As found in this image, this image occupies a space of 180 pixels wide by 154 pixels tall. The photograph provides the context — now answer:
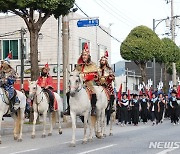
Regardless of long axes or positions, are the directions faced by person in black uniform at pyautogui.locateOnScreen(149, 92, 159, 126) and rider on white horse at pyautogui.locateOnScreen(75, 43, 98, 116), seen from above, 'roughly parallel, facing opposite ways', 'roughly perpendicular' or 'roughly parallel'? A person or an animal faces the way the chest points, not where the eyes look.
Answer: roughly parallel

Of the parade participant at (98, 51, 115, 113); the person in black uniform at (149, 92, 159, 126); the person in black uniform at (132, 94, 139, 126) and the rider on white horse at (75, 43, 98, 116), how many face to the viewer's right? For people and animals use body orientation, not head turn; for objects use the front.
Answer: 0

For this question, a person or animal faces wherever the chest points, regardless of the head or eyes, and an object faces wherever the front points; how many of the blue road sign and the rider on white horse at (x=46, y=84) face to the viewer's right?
0

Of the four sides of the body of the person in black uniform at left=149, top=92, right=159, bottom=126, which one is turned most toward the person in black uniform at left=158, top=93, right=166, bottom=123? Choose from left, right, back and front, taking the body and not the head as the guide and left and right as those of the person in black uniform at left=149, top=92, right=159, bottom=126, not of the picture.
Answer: back

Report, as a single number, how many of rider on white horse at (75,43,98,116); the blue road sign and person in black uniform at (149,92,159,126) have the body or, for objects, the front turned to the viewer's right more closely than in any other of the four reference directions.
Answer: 0

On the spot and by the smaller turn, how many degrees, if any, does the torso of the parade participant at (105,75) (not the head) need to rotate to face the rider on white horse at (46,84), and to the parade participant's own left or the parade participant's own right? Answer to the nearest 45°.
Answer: approximately 90° to the parade participant's own right

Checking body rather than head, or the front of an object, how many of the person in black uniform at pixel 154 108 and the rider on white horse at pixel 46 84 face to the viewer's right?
0

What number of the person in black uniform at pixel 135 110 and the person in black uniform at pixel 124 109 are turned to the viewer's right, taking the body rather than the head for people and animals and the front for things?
0

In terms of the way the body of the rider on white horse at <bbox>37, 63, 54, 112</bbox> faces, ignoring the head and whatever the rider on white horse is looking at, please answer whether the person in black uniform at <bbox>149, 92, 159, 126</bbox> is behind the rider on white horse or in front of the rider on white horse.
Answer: behind

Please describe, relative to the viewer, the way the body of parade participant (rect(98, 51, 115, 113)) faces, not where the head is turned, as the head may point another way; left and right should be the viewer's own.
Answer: facing the viewer and to the left of the viewer
